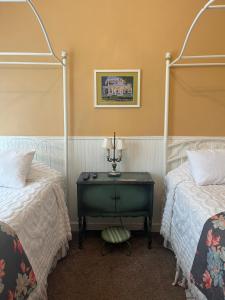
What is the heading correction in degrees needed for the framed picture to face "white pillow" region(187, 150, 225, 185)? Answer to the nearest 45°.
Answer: approximately 45° to its left

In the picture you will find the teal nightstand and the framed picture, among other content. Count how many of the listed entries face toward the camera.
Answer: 2

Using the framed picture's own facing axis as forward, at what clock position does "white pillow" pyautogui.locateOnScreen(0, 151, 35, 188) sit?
The white pillow is roughly at 2 o'clock from the framed picture.

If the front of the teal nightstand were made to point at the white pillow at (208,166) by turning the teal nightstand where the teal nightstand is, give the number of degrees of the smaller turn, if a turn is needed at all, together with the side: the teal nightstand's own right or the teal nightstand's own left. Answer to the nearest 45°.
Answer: approximately 90° to the teal nightstand's own left

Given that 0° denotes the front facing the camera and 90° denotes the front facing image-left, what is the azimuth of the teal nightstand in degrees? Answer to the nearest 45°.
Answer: approximately 0°

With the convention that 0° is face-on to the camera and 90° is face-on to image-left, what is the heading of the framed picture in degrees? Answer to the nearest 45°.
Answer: approximately 0°
